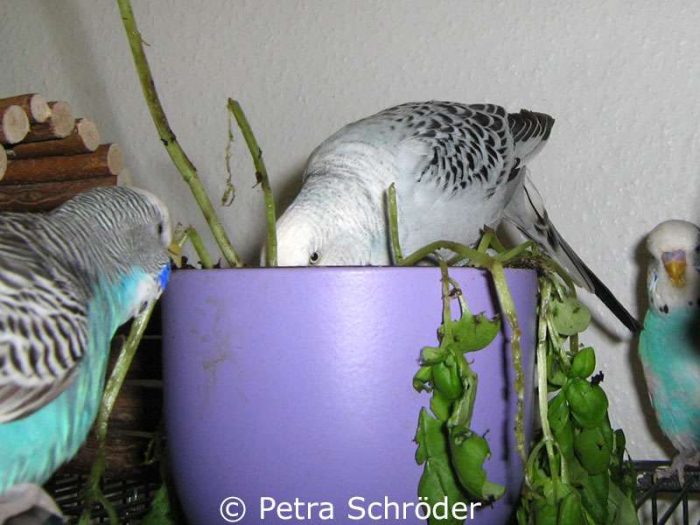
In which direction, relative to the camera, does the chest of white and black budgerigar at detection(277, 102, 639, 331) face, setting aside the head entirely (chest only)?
to the viewer's left

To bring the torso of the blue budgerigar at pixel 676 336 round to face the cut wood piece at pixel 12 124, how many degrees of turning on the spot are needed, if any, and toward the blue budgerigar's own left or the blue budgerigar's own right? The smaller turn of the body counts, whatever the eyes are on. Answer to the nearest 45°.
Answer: approximately 90° to the blue budgerigar's own right

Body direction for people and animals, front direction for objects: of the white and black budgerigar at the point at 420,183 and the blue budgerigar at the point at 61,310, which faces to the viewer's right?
the blue budgerigar

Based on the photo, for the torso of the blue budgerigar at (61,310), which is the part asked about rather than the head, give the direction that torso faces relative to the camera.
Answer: to the viewer's right
